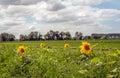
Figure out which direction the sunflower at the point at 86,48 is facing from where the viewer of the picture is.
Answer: facing the viewer
